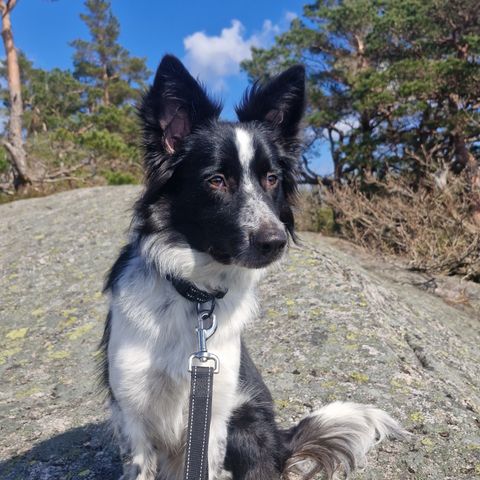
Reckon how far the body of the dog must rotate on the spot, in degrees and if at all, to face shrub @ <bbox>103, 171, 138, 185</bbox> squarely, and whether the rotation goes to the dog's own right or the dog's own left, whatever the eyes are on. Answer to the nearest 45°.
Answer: approximately 180°

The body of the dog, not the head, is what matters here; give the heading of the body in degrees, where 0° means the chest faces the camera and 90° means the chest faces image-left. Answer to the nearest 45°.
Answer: approximately 0°

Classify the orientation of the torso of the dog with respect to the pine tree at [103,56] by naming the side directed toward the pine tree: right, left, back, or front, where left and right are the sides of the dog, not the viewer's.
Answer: back

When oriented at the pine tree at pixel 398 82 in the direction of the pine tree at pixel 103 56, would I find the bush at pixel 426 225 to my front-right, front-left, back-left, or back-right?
back-left

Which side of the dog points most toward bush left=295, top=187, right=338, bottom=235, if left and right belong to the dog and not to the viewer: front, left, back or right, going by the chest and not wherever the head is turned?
back

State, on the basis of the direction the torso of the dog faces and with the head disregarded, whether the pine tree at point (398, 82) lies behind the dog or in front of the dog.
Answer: behind
